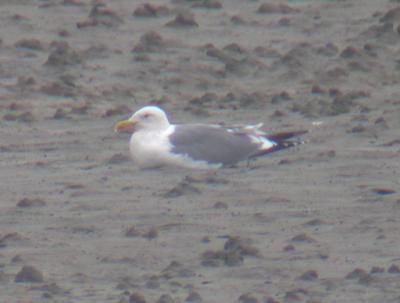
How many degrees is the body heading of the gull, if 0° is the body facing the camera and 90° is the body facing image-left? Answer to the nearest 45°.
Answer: approximately 90°
